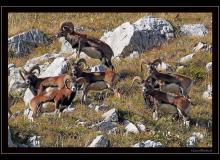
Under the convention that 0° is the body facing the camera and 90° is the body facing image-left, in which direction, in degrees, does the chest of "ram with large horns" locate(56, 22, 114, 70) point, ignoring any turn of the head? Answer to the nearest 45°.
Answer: approximately 90°

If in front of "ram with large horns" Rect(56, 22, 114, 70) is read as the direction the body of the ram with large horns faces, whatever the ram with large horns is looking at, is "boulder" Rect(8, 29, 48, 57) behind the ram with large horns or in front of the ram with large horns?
in front

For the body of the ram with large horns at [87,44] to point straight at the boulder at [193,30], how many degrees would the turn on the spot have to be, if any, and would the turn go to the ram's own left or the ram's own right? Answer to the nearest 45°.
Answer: approximately 180°

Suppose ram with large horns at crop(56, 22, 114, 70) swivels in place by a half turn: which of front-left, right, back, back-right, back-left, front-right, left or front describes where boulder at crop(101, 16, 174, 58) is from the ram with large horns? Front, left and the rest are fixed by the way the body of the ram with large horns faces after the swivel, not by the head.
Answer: front

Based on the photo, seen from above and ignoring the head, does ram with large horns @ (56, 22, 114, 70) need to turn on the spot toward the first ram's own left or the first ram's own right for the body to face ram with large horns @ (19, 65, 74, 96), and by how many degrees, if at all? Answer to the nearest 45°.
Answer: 0° — it already faces it
